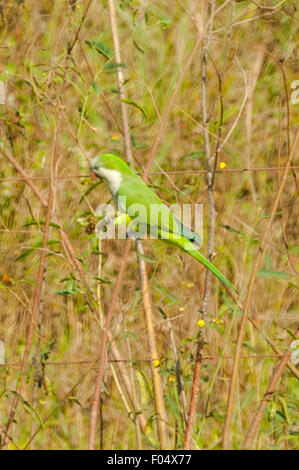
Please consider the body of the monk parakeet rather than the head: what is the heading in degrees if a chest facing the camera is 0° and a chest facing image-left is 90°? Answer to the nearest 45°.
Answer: approximately 90°
